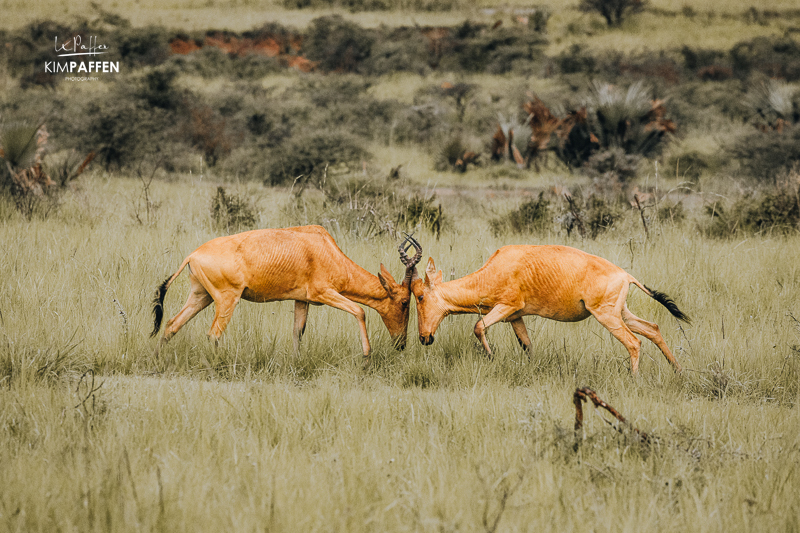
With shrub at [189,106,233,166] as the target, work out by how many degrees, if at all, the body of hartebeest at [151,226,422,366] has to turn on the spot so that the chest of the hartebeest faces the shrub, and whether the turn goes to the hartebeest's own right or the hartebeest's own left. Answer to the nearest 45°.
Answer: approximately 90° to the hartebeest's own left

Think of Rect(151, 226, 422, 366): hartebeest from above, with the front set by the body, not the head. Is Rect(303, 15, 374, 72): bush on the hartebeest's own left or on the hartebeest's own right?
on the hartebeest's own left

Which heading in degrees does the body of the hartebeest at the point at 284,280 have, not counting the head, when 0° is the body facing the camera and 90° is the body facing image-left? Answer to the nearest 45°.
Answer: approximately 270°

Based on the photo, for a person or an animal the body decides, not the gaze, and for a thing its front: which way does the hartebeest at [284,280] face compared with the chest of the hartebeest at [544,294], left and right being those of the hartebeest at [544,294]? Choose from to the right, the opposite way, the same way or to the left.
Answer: the opposite way

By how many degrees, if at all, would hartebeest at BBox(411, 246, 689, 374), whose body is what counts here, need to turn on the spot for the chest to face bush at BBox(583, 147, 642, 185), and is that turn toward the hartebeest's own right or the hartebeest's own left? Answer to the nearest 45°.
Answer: approximately 90° to the hartebeest's own right

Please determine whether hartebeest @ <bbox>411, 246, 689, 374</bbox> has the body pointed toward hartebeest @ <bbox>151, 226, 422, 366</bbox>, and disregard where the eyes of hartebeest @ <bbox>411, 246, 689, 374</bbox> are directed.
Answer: yes

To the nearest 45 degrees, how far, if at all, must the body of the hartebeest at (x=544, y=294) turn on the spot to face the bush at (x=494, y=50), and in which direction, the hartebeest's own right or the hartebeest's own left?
approximately 90° to the hartebeest's own right

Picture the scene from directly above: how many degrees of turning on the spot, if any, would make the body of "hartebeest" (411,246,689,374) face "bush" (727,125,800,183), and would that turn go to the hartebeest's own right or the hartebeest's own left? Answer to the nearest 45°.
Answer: approximately 90° to the hartebeest's own right

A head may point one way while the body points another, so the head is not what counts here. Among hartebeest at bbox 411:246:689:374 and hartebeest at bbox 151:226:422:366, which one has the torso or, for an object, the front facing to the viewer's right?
hartebeest at bbox 151:226:422:366

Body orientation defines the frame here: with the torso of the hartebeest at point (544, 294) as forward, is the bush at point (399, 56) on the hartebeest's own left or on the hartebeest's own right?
on the hartebeest's own right

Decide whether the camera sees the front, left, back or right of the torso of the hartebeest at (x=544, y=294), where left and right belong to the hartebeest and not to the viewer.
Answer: left

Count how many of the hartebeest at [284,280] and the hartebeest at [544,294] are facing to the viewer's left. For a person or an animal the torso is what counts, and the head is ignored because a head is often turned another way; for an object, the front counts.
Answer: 1

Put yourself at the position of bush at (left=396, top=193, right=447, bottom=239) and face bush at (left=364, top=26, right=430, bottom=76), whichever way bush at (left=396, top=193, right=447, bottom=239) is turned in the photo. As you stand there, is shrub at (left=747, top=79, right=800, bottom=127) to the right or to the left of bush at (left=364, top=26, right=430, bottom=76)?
right

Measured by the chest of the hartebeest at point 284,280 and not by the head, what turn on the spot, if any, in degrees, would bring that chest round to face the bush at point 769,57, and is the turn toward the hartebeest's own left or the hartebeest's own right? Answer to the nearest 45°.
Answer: approximately 45° to the hartebeest's own left
